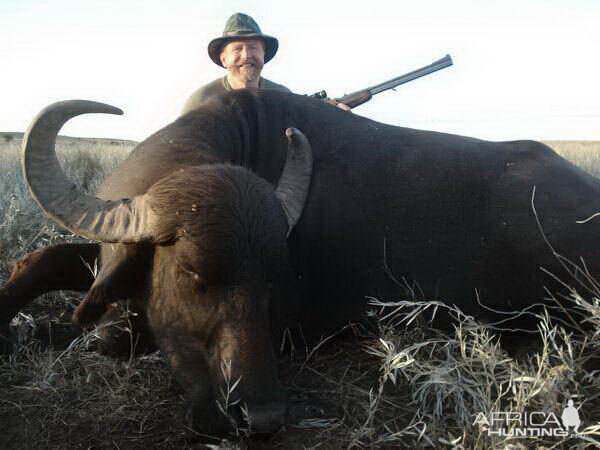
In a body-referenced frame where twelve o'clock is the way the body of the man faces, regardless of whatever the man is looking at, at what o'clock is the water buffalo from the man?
The water buffalo is roughly at 12 o'clock from the man.

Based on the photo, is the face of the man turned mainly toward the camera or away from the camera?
toward the camera

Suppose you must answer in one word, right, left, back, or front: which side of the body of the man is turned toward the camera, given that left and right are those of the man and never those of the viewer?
front

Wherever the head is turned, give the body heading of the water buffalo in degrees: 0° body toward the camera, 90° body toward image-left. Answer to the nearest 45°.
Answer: approximately 45°

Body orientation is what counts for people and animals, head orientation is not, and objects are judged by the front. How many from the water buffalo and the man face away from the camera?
0

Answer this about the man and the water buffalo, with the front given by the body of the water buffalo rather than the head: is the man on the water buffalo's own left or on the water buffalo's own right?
on the water buffalo's own right
